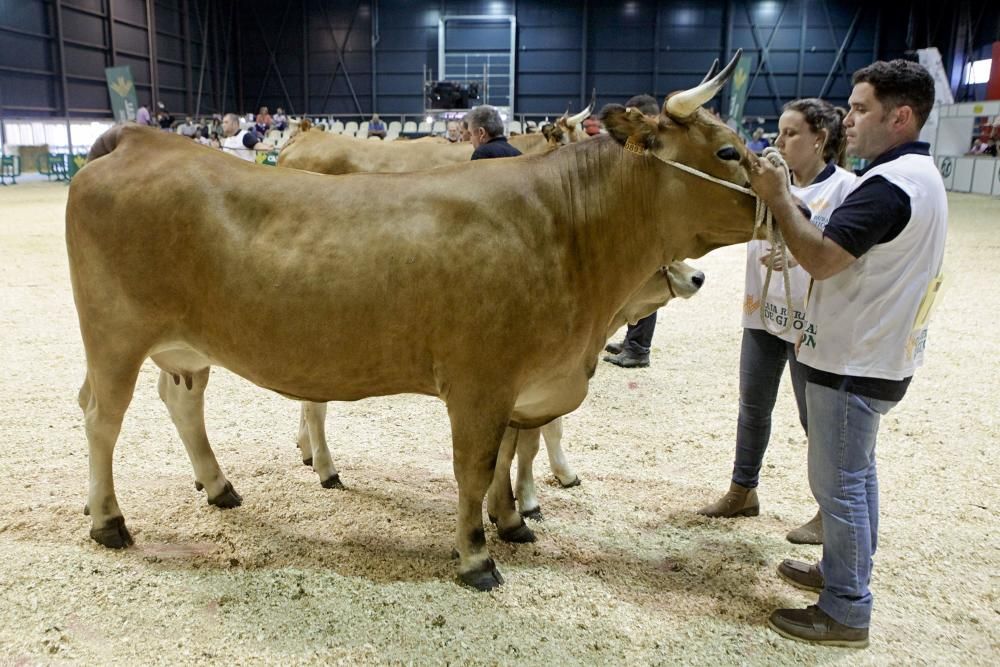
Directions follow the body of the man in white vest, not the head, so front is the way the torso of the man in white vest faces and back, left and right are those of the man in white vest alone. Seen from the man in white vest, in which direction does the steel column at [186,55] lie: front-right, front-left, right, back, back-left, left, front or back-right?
front-right

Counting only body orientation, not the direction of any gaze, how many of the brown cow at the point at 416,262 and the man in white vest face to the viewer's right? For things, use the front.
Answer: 1

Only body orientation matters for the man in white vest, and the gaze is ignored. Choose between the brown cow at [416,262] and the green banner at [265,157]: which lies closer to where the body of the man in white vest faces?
the brown cow

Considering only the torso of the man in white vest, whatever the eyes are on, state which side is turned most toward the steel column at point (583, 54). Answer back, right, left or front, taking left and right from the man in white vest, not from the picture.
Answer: right

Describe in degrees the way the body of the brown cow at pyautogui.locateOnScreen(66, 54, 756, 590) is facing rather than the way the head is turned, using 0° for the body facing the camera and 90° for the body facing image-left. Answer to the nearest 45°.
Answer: approximately 270°

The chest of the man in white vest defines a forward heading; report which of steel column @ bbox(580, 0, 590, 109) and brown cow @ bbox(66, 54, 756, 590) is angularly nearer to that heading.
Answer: the brown cow

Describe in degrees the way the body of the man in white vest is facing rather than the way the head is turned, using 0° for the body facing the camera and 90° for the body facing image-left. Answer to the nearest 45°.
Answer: approximately 90°

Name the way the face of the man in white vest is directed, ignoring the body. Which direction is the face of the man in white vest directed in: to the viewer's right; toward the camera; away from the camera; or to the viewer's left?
to the viewer's left
